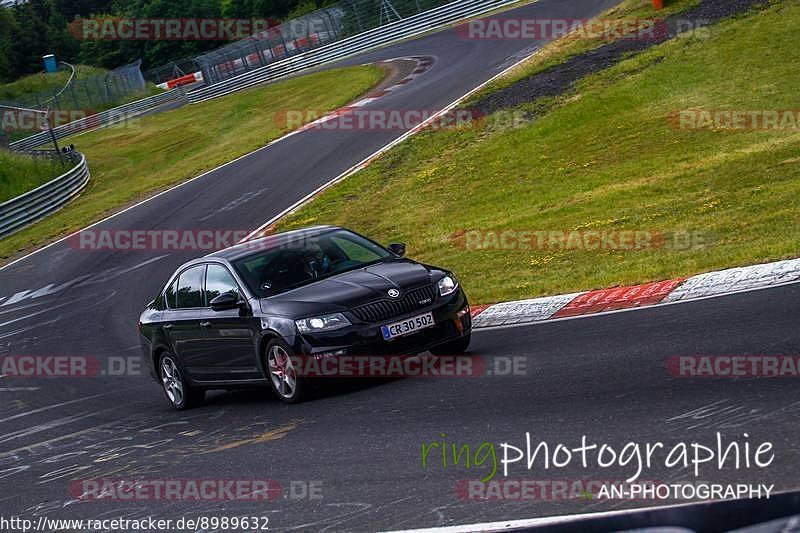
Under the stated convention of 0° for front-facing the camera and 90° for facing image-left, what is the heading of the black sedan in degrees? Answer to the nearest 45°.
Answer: approximately 315°

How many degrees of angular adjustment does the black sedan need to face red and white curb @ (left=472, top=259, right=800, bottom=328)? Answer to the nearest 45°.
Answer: approximately 45° to its left

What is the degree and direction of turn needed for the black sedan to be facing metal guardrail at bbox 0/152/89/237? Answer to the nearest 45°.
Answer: approximately 135° to its left
